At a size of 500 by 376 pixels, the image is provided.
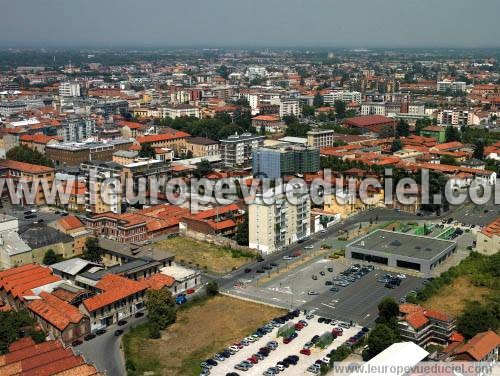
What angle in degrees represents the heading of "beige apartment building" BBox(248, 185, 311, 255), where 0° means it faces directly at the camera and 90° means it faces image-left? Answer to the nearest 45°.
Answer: approximately 315°

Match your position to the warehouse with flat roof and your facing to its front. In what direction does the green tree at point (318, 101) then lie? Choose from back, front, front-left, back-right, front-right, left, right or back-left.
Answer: back-right

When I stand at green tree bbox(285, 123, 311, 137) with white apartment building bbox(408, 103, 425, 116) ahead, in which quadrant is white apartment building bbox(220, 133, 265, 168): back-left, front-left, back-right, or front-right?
back-right

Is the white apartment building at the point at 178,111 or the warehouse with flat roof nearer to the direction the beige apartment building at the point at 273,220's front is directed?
the warehouse with flat roof

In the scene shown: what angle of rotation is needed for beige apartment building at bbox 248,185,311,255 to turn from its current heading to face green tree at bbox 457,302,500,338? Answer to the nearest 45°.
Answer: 0° — it already faces it

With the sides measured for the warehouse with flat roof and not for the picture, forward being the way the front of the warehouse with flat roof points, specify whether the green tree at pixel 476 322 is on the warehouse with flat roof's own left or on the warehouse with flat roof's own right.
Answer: on the warehouse with flat roof's own left
